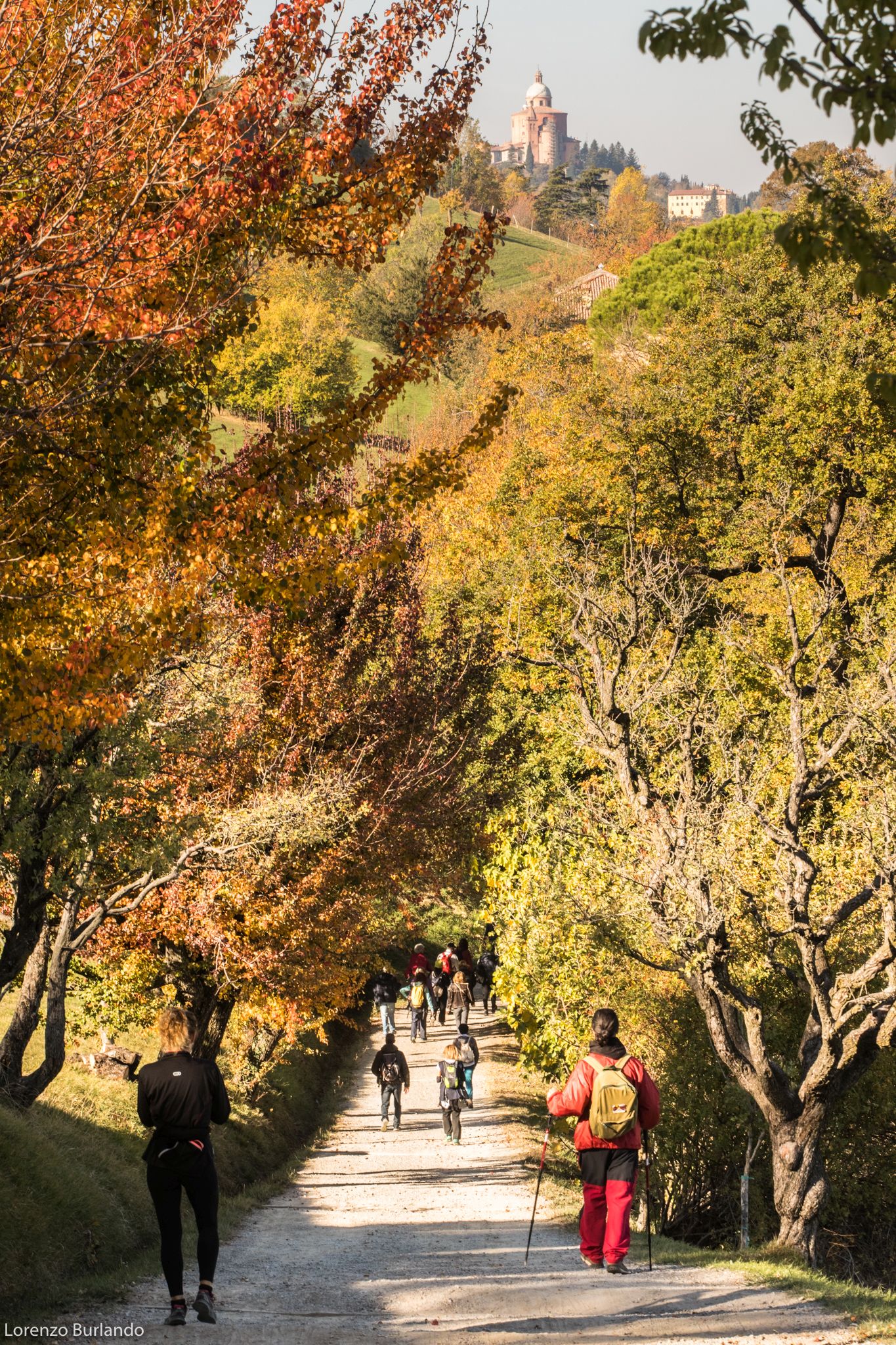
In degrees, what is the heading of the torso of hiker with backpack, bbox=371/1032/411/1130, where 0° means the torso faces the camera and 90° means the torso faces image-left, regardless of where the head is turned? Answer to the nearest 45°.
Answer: approximately 180°

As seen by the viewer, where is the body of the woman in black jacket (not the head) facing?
away from the camera

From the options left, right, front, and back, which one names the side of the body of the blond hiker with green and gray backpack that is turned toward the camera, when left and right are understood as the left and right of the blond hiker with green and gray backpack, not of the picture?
back

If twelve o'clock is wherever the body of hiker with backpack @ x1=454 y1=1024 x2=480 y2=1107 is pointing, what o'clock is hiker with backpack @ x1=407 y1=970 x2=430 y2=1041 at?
hiker with backpack @ x1=407 y1=970 x2=430 y2=1041 is roughly at 12 o'clock from hiker with backpack @ x1=454 y1=1024 x2=480 y2=1107.

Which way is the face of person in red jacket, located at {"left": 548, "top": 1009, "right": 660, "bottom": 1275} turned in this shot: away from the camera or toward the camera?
away from the camera

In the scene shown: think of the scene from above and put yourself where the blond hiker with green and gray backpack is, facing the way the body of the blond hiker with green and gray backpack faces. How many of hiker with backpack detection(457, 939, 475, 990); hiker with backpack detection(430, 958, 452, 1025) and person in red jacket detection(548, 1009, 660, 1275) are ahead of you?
2

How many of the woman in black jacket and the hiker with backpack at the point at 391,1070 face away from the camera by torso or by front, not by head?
2

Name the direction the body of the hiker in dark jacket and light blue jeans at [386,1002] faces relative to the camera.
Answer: away from the camera

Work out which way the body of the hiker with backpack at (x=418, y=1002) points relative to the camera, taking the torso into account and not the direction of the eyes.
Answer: away from the camera

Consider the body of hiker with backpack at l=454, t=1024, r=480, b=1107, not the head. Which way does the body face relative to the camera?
away from the camera
